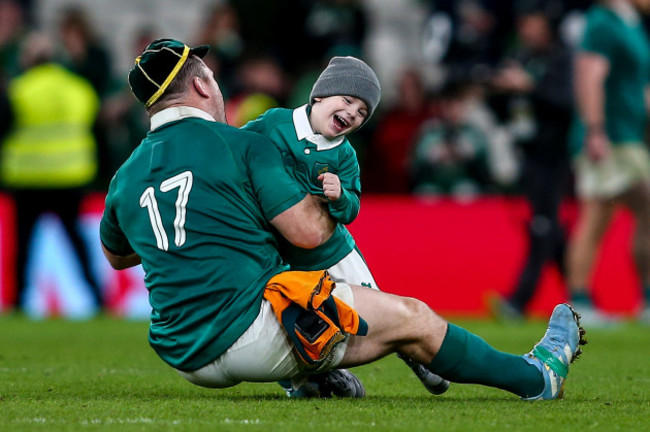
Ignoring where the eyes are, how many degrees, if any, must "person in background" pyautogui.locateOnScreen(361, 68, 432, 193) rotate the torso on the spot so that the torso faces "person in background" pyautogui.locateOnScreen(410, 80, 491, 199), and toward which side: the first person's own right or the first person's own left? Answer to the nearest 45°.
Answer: approximately 45° to the first person's own left

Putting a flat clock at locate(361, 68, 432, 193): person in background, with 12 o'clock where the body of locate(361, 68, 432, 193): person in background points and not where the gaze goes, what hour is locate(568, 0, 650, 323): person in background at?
locate(568, 0, 650, 323): person in background is roughly at 11 o'clock from locate(361, 68, 432, 193): person in background.

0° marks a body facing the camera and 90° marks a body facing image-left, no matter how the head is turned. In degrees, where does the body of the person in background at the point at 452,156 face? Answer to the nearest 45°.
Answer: approximately 0°

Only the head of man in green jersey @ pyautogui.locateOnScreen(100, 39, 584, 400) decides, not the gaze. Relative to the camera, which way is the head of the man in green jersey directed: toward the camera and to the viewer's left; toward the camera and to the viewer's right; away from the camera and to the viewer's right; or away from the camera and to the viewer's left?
away from the camera and to the viewer's right

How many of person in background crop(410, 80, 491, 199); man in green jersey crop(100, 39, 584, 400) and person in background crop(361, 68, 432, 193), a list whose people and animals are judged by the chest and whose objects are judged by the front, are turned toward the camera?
2

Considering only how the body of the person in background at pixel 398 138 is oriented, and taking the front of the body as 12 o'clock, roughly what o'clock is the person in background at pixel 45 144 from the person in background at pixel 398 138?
the person in background at pixel 45 144 is roughly at 2 o'clock from the person in background at pixel 398 138.

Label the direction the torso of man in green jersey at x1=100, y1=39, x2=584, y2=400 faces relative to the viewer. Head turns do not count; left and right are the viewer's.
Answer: facing away from the viewer and to the right of the viewer

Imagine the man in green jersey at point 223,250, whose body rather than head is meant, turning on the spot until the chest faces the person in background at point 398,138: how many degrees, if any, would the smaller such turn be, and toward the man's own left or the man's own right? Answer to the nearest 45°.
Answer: approximately 45° to the man's own left

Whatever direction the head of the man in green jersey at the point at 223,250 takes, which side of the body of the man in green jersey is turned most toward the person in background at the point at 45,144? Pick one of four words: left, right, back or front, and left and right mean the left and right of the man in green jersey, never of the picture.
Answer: left

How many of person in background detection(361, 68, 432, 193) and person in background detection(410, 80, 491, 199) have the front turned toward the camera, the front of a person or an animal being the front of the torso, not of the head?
2

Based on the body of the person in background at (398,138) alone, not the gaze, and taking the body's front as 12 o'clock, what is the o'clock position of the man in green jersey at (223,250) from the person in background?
The man in green jersey is roughly at 12 o'clock from the person in background.

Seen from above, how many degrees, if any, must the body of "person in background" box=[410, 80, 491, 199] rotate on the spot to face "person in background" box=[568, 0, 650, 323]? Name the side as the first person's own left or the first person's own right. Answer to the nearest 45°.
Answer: approximately 45° to the first person's own left
